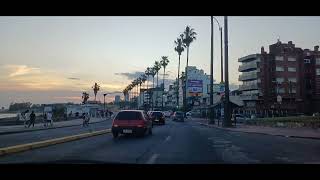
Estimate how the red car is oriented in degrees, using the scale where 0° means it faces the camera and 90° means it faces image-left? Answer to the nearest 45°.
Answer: approximately 180°
